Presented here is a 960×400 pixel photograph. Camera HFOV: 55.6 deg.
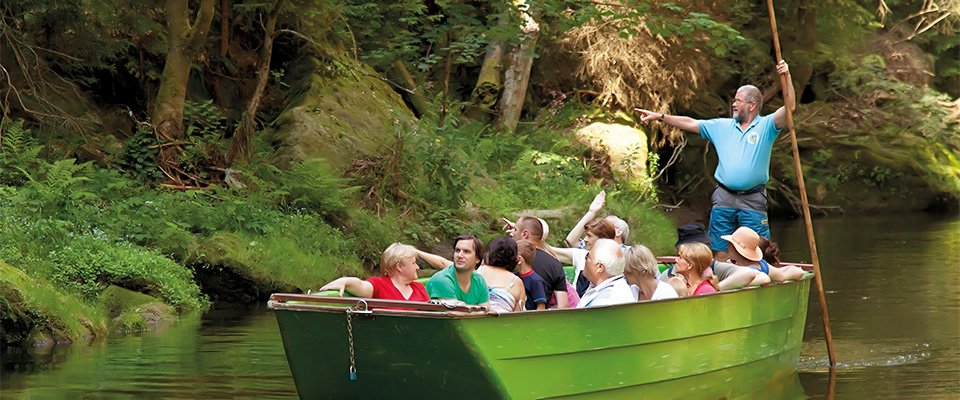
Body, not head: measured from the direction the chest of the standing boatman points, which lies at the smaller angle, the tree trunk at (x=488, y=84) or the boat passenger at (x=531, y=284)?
the boat passenger

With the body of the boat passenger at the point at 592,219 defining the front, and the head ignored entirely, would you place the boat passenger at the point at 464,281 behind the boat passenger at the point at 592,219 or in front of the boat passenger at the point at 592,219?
in front

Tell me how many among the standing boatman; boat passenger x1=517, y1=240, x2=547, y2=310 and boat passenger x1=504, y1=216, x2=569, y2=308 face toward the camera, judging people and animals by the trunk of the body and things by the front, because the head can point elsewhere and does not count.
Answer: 1

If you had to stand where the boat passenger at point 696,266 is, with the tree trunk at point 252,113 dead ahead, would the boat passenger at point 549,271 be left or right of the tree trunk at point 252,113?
left

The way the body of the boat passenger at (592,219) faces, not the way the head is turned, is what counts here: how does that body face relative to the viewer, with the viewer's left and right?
facing the viewer and to the left of the viewer

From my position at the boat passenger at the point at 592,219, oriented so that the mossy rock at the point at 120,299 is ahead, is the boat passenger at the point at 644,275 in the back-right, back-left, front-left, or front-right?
back-left

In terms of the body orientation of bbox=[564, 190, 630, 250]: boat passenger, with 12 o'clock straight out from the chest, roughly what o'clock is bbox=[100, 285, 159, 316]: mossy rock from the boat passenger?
The mossy rock is roughly at 2 o'clock from the boat passenger.

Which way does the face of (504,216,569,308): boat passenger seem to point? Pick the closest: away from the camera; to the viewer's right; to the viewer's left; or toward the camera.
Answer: to the viewer's left

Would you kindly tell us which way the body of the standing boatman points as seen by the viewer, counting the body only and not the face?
toward the camera

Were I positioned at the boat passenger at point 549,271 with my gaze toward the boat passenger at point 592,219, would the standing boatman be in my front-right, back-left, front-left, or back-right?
front-right

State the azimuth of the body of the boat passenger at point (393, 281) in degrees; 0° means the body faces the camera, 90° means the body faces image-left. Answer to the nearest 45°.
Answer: approximately 315°

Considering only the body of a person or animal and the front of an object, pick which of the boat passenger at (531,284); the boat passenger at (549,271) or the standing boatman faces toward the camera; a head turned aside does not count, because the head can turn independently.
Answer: the standing boatman

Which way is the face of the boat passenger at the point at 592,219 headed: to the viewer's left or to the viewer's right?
to the viewer's left

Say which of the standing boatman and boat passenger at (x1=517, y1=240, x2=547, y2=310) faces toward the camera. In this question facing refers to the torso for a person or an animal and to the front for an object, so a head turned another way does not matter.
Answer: the standing boatman
